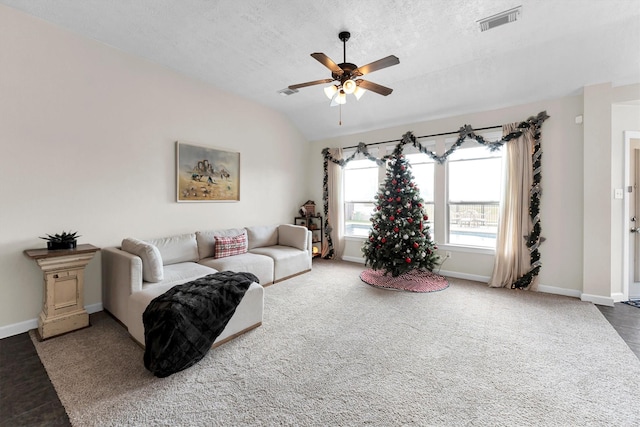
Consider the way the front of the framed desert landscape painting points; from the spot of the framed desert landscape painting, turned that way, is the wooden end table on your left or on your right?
on your right

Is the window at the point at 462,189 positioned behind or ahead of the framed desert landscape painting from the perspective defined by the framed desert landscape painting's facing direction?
ahead

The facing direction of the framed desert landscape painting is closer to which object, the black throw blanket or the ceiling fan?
the ceiling fan

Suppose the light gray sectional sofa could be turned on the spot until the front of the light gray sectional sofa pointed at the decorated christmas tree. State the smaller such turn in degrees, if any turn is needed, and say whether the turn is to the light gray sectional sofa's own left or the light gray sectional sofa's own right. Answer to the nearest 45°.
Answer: approximately 45° to the light gray sectional sofa's own left

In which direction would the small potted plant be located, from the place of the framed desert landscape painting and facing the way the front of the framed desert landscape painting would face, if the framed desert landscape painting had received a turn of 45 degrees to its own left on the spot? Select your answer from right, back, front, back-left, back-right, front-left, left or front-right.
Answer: back-right

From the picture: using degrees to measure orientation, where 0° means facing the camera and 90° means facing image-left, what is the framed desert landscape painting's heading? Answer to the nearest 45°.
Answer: approximately 315°

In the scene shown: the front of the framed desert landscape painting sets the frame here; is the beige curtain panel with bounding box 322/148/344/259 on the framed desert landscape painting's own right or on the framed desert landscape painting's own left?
on the framed desert landscape painting's own left

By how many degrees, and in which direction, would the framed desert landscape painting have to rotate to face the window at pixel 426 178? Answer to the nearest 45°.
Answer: approximately 45° to its left

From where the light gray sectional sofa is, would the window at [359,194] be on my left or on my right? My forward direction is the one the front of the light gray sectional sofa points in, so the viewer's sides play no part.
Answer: on my left

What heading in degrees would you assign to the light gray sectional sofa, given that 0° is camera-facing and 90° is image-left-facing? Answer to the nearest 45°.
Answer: approximately 315°
